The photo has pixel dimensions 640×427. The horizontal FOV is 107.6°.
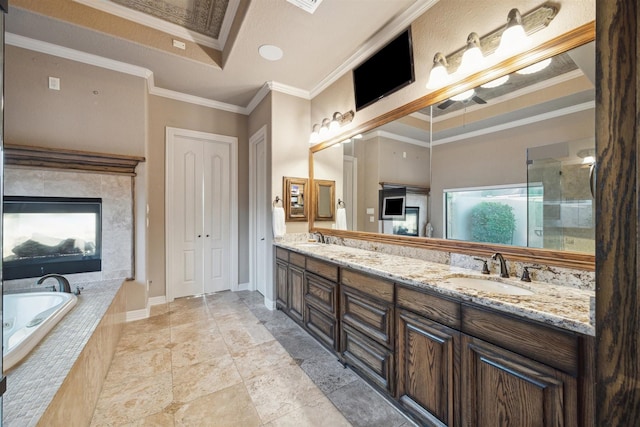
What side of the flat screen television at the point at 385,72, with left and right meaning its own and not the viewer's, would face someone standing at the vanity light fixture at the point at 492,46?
left

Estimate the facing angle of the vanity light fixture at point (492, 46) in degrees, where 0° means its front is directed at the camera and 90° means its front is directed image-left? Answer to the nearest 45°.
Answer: approximately 45°

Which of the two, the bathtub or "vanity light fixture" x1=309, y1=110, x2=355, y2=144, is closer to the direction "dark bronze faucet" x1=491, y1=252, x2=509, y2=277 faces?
the bathtub

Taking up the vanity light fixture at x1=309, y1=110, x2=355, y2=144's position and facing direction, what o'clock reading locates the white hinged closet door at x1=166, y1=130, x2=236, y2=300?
The white hinged closet door is roughly at 2 o'clock from the vanity light fixture.

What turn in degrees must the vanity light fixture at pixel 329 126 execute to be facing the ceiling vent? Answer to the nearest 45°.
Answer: approximately 45° to its left

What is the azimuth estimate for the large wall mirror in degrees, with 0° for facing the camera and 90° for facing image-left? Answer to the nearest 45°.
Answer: approximately 45°

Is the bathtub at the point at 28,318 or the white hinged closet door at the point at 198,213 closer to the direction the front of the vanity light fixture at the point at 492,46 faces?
the bathtub
